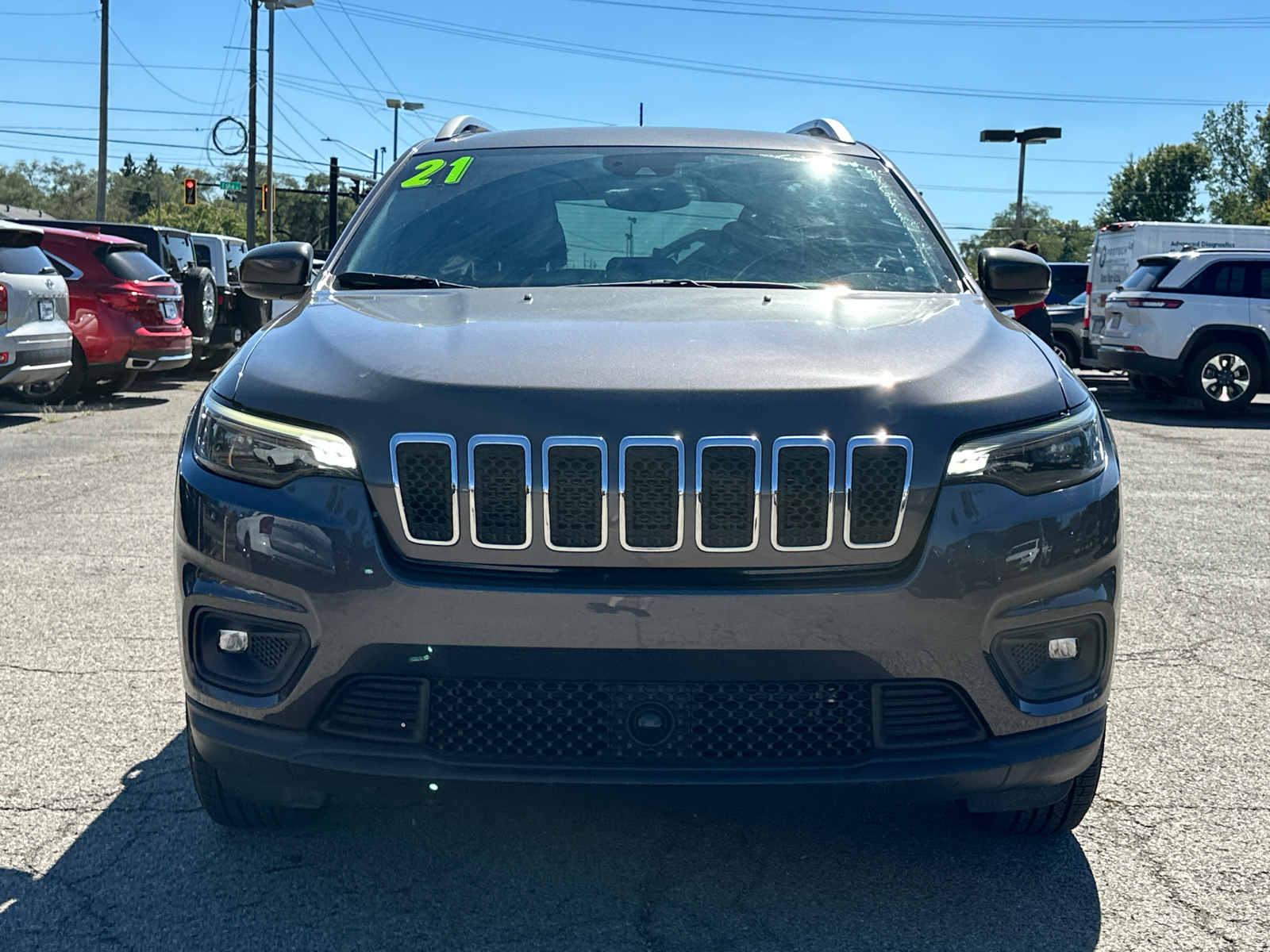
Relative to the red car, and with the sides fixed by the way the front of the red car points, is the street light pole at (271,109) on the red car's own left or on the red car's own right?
on the red car's own right

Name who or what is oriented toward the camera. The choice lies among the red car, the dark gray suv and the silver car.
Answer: the dark gray suv

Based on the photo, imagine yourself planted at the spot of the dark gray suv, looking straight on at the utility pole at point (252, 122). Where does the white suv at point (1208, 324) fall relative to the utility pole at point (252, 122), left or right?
right

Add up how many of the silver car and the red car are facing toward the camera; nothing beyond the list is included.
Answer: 0

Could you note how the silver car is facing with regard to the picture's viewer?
facing away from the viewer and to the left of the viewer

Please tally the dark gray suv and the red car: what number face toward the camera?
1

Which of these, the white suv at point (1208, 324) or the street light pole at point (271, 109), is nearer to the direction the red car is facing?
the street light pole

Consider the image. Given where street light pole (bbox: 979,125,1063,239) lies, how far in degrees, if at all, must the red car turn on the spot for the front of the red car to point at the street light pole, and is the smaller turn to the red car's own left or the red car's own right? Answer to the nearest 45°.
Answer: approximately 90° to the red car's own right

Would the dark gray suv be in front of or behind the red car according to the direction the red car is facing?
behind

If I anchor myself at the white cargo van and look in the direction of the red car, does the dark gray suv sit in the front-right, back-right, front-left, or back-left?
front-left

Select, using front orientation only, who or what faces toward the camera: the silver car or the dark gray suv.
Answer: the dark gray suv

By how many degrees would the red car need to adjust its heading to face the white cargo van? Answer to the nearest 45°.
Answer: approximately 135° to its right

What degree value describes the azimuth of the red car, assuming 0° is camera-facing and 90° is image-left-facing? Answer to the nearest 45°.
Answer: approximately 135°

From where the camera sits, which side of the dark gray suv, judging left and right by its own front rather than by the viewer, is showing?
front

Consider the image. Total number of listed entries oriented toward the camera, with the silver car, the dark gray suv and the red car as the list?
1
